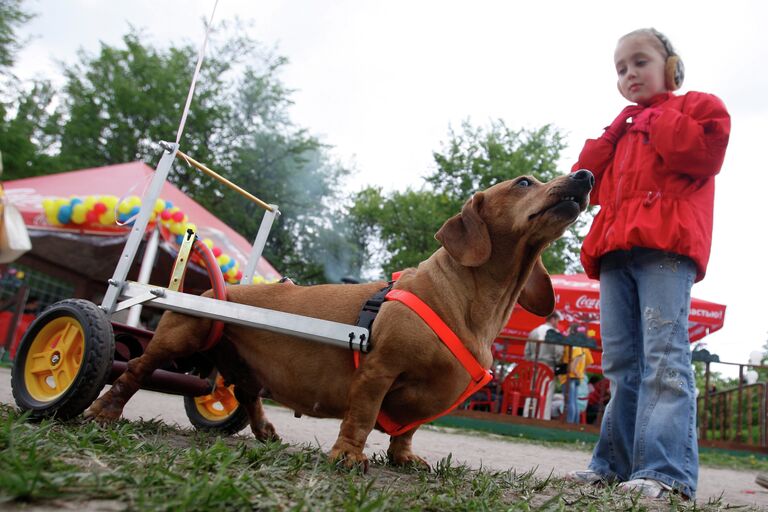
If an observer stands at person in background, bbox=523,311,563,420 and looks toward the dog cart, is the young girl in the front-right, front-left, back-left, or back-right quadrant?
front-left

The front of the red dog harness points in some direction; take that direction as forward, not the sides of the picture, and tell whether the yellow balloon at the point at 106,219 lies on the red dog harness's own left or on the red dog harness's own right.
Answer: on the red dog harness's own left

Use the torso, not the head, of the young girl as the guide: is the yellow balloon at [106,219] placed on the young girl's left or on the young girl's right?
on the young girl's right

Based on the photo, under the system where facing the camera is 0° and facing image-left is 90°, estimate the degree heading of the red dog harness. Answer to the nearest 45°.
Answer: approximately 270°

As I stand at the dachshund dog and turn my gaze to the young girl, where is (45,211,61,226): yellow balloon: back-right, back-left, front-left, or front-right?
back-left

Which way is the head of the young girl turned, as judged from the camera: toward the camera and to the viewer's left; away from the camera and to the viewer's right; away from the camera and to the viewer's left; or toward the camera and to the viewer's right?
toward the camera and to the viewer's left

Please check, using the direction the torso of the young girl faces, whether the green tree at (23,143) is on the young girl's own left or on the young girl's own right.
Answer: on the young girl's own right

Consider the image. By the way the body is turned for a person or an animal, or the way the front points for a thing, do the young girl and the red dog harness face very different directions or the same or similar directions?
very different directions

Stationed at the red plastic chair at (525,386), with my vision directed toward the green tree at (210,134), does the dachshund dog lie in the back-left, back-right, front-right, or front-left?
back-left

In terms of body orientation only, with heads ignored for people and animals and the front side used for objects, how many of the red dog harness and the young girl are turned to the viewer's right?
1

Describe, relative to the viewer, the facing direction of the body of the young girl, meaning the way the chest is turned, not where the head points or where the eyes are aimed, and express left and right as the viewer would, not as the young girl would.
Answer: facing the viewer and to the left of the viewer

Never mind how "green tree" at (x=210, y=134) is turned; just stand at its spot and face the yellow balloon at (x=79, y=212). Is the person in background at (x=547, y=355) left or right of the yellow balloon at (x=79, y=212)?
left

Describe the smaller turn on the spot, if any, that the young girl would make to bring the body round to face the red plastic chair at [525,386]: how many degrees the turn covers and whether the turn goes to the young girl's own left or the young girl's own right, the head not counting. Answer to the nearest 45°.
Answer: approximately 135° to the young girl's own right

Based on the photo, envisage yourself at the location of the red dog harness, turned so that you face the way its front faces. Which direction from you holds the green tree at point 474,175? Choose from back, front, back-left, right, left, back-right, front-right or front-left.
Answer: left

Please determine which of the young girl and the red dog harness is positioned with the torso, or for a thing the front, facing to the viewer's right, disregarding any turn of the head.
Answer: the red dog harness

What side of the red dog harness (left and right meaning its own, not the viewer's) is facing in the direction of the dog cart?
back
